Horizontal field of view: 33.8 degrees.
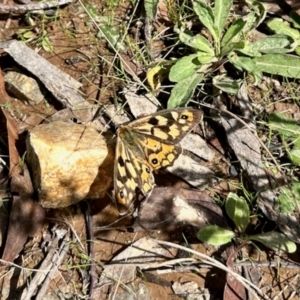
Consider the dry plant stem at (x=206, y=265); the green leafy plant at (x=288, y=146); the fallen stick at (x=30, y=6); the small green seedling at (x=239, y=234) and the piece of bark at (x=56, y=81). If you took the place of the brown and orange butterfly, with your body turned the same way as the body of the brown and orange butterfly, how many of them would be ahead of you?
2

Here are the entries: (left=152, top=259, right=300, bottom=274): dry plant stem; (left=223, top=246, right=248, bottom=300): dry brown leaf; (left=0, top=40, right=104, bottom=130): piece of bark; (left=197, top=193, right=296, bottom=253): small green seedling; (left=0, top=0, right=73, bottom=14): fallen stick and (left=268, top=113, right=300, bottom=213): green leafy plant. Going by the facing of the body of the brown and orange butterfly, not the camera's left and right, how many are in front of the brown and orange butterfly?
2

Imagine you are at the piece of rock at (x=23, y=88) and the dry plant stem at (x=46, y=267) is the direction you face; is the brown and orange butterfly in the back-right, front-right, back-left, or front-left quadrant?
front-left

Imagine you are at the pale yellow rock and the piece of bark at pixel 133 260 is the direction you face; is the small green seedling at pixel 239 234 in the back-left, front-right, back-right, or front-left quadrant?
front-left

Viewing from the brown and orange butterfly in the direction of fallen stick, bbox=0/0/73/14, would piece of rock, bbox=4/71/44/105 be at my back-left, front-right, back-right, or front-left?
front-left

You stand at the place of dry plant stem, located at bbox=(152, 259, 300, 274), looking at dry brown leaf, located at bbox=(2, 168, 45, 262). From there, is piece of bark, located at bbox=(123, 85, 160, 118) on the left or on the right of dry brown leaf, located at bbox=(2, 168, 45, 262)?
right

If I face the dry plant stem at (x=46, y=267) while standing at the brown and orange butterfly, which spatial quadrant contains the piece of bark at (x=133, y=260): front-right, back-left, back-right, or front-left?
front-left

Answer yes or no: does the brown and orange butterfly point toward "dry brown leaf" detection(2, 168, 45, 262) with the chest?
no

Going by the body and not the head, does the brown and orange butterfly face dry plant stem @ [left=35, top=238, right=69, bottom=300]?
no

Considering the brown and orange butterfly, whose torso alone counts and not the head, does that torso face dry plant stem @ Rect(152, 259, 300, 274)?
no
